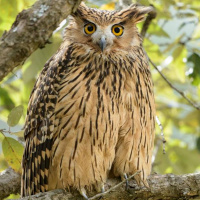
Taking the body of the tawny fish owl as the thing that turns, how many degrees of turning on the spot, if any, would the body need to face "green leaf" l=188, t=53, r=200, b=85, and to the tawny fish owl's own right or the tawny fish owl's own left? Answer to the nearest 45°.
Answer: approximately 90° to the tawny fish owl's own left

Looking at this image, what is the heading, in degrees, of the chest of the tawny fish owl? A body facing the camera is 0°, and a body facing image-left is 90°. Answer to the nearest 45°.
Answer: approximately 315°

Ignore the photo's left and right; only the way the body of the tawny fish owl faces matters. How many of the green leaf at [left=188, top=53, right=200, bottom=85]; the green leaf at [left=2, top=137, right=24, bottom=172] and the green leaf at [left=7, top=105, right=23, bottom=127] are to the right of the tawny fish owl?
2

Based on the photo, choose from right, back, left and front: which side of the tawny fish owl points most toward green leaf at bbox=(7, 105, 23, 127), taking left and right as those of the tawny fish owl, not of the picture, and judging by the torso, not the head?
right
